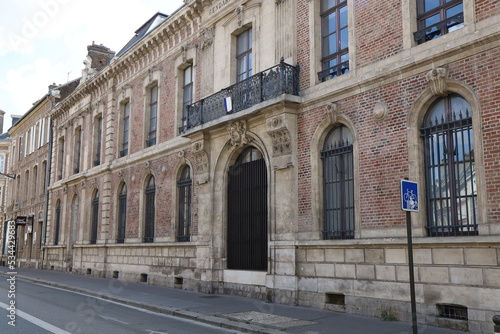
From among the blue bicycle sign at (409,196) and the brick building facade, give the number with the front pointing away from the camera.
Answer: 0

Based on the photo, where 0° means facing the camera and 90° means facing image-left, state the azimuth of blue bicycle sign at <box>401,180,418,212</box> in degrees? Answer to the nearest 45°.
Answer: approximately 315°

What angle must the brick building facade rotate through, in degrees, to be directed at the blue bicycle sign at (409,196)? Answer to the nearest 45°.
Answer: approximately 45° to its left

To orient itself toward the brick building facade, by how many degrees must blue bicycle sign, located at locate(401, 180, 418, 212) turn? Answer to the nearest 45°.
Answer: approximately 180°

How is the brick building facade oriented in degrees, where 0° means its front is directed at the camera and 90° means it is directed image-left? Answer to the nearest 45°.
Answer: approximately 45°
